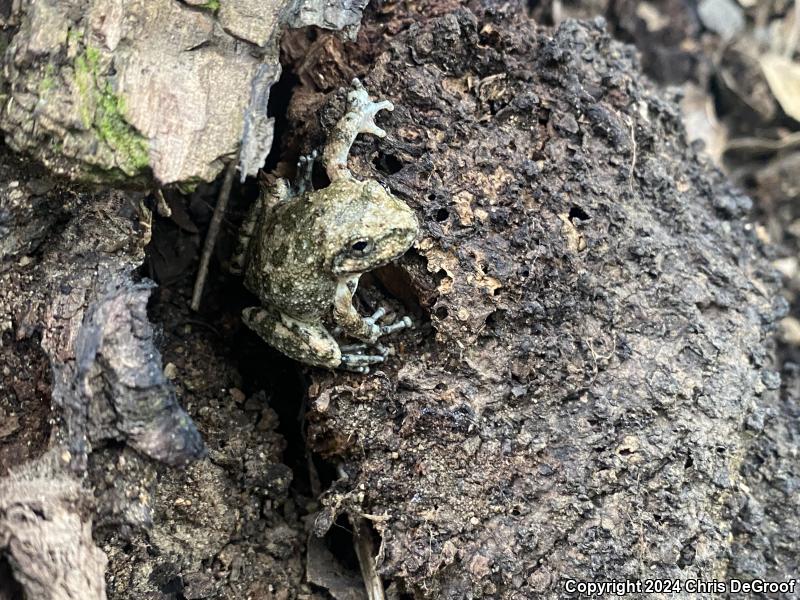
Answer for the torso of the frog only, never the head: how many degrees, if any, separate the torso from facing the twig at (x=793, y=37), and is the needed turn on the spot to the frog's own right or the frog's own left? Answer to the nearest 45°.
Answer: approximately 45° to the frog's own left

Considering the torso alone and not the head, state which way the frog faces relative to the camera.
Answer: to the viewer's right

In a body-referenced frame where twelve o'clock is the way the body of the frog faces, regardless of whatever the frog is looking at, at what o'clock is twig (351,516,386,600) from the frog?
The twig is roughly at 2 o'clock from the frog.

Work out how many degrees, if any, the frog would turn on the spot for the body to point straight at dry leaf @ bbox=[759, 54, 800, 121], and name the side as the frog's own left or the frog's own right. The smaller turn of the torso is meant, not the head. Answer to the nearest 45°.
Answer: approximately 45° to the frog's own left
